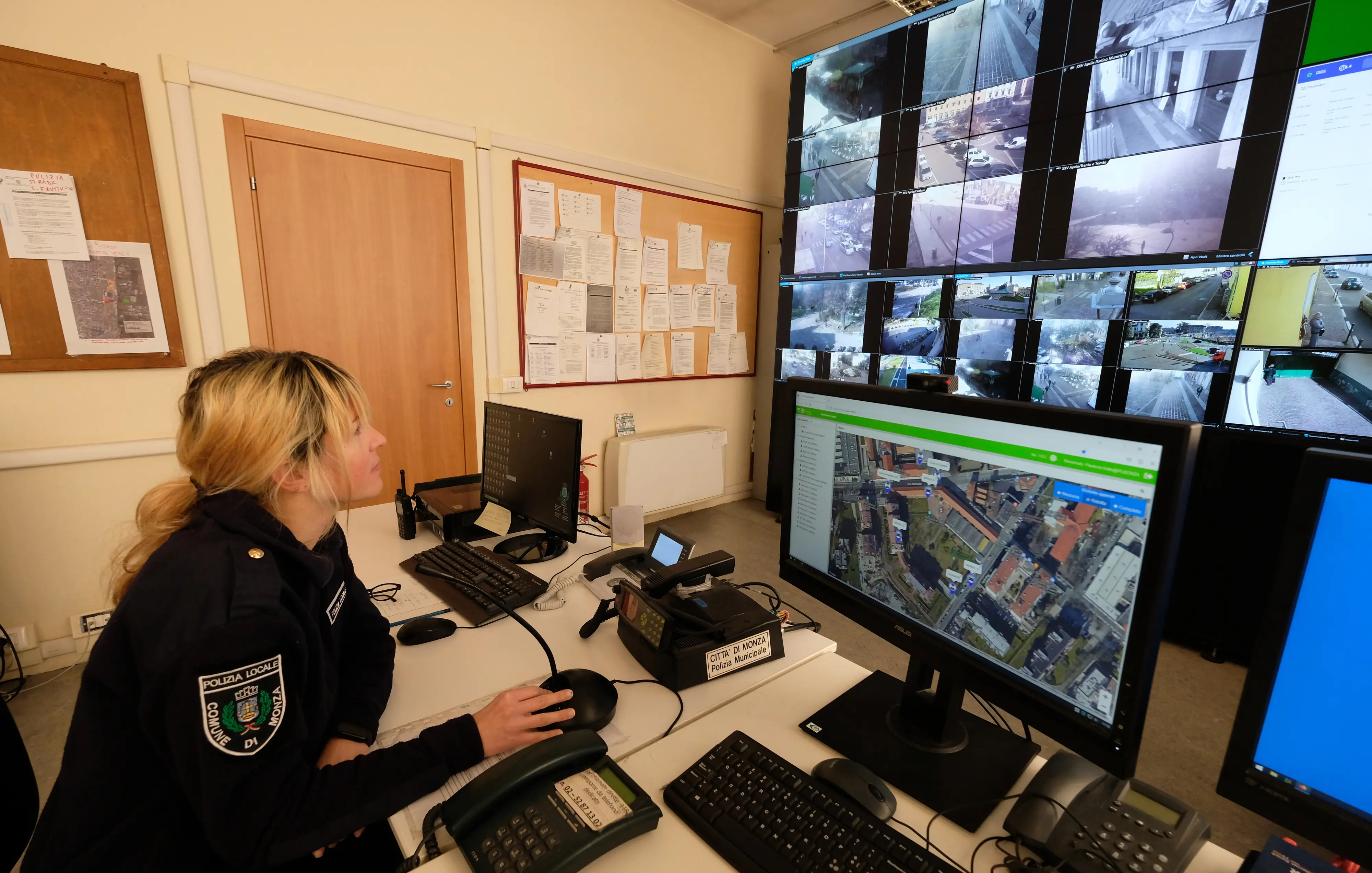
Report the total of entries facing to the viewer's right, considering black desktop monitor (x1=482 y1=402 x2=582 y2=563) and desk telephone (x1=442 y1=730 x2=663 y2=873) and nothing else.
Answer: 0

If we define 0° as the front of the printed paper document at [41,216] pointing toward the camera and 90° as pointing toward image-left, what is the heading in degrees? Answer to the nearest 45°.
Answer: approximately 0°

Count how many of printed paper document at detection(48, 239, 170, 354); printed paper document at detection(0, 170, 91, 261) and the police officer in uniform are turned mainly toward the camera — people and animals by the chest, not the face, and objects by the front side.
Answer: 2

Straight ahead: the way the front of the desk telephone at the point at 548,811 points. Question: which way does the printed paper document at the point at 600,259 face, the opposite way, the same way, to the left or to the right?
the same way

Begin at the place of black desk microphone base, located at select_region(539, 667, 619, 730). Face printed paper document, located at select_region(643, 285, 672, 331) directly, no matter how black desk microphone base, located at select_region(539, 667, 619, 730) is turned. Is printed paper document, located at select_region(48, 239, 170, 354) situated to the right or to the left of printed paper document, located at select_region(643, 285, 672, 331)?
left

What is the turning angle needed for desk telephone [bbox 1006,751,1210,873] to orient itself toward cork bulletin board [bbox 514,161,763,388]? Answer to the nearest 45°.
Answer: approximately 90° to its right

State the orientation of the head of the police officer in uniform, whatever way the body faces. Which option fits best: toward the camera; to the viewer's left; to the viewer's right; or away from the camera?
to the viewer's right

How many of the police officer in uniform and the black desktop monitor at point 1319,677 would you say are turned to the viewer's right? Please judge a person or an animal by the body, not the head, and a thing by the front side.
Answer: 1

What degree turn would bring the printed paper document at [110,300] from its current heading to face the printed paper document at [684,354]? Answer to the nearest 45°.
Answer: approximately 90° to its left

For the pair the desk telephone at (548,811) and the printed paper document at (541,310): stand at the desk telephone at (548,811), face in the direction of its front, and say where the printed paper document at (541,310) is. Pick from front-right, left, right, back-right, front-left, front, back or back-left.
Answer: back-right

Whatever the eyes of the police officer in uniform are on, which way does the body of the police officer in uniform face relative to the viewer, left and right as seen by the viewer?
facing to the right of the viewer
